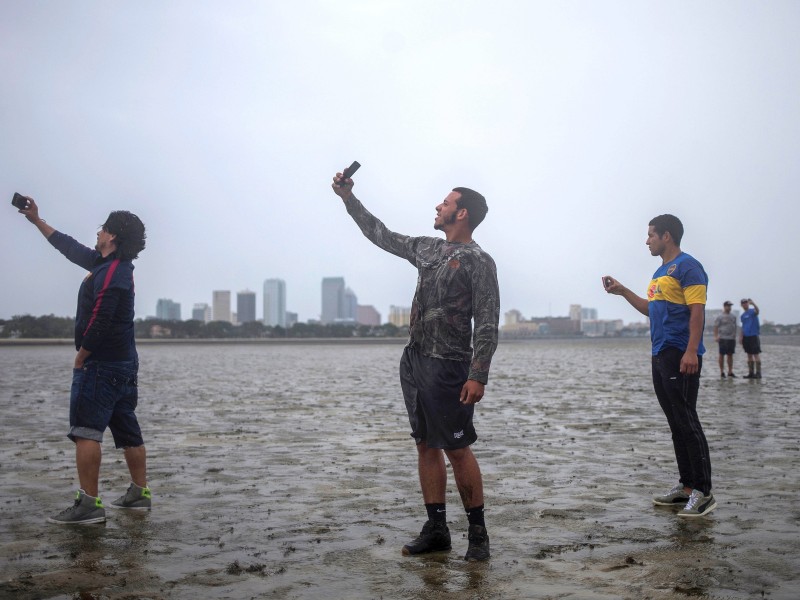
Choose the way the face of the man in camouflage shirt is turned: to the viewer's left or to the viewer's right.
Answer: to the viewer's left

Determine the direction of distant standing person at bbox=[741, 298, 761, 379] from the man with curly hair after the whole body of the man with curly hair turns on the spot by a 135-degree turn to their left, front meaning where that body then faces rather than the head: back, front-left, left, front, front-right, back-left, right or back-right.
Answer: left

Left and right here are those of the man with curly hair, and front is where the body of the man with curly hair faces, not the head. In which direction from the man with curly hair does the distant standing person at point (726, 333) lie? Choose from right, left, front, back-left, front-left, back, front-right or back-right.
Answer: back-right

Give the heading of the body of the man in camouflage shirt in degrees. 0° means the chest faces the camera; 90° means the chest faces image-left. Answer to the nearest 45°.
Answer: approximately 45°

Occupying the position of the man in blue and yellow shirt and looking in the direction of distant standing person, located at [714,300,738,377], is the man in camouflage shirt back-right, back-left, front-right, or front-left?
back-left

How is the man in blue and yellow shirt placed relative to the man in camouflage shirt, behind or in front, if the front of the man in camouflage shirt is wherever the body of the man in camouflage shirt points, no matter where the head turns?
behind

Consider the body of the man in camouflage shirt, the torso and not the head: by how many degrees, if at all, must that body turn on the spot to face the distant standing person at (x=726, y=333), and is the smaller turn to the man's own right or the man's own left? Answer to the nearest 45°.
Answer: approximately 180°

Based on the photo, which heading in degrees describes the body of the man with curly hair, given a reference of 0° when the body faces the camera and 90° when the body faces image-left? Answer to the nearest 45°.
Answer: approximately 90°

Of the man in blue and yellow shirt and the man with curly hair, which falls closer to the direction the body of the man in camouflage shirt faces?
the man with curly hair

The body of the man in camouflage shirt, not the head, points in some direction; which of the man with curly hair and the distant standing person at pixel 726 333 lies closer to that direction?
the man with curly hair

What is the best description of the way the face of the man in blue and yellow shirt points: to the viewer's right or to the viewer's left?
to the viewer's left

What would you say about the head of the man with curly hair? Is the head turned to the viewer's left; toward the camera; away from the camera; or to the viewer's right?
to the viewer's left
